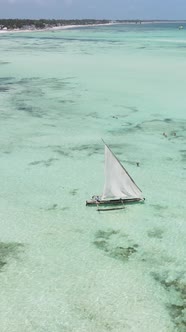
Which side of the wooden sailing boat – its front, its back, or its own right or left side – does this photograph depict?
right
